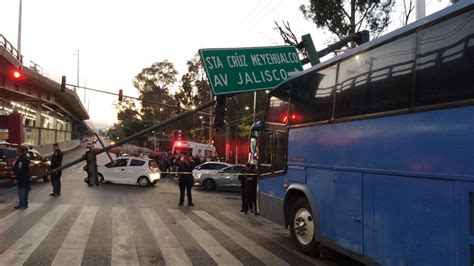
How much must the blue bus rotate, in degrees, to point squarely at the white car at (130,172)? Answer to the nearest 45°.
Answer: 0° — it already faces it

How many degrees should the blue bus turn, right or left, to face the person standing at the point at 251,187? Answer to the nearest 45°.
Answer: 0° — it already faces them

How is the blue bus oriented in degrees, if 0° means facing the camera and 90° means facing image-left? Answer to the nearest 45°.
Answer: approximately 135°
